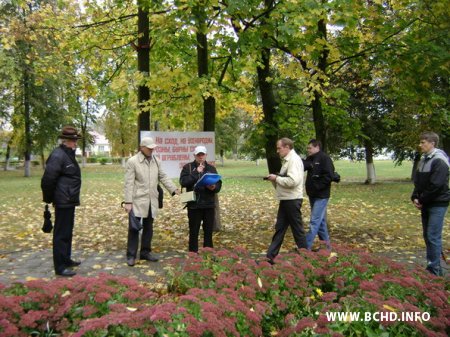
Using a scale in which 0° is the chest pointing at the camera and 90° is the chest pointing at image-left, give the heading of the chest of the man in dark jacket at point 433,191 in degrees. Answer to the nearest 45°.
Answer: approximately 90°

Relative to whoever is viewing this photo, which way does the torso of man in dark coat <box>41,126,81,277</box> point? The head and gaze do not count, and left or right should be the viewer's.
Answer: facing to the right of the viewer

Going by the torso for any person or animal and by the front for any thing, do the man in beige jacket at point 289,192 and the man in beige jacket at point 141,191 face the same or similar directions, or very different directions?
very different directions

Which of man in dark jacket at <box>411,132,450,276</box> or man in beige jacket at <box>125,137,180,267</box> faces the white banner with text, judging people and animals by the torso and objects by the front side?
the man in dark jacket

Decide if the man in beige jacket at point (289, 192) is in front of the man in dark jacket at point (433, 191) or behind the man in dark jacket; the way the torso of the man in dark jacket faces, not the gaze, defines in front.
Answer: in front

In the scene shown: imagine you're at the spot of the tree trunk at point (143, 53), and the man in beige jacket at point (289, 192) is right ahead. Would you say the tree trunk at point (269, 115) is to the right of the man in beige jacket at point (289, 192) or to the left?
left

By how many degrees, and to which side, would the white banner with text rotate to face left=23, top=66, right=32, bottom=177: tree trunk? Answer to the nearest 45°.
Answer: approximately 135° to its right

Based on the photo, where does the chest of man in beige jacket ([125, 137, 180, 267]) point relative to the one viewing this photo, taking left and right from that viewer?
facing the viewer and to the right of the viewer

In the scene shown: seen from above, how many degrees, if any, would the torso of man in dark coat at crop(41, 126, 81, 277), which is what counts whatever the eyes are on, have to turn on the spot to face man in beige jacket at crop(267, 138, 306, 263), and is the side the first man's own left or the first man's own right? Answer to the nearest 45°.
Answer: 0° — they already face them

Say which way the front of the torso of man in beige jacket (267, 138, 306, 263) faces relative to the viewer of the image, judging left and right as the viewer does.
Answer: facing to the left of the viewer

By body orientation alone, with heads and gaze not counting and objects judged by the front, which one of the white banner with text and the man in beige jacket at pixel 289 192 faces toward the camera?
the white banner with text

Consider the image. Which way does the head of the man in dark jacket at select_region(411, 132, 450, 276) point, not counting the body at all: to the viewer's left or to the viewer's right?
to the viewer's left

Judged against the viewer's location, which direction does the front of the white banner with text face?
facing the viewer
